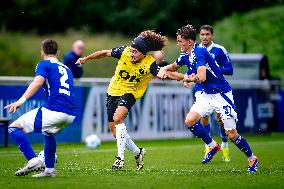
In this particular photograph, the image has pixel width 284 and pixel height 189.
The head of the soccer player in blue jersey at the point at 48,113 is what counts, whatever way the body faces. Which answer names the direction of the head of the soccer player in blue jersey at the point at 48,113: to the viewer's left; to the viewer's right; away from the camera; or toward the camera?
away from the camera

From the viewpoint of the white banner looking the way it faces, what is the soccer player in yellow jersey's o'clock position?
The soccer player in yellow jersey is roughly at 12 o'clock from the white banner.

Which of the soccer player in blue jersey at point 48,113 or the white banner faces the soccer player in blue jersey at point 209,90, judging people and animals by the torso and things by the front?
the white banner

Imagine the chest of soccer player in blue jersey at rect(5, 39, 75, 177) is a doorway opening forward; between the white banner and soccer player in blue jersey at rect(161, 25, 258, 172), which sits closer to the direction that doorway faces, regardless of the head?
the white banner

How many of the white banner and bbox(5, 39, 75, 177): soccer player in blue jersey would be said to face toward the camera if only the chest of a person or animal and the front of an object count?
1
